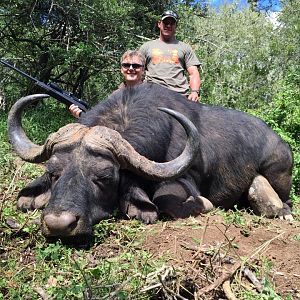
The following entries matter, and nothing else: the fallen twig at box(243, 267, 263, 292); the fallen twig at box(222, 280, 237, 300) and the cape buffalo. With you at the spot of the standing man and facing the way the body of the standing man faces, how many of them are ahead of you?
3

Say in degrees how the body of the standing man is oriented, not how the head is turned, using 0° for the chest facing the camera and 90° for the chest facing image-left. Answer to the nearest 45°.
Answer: approximately 0°

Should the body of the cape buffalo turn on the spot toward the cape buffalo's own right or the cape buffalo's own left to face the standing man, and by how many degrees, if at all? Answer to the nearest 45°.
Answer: approximately 135° to the cape buffalo's own right

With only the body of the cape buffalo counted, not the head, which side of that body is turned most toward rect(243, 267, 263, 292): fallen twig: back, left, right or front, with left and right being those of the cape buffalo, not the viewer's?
left

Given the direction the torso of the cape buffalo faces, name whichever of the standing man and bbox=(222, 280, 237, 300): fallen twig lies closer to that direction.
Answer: the fallen twig

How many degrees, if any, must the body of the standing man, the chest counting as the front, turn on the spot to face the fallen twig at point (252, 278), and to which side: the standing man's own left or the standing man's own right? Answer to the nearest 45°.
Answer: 0° — they already face it

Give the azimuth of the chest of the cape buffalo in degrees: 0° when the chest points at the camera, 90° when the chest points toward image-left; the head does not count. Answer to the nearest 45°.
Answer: approximately 45°

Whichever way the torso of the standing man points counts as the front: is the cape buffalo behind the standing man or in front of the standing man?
in front

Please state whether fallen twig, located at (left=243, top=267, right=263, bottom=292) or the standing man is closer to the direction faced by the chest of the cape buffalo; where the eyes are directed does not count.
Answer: the fallen twig

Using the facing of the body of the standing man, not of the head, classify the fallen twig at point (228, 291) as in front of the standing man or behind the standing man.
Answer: in front
